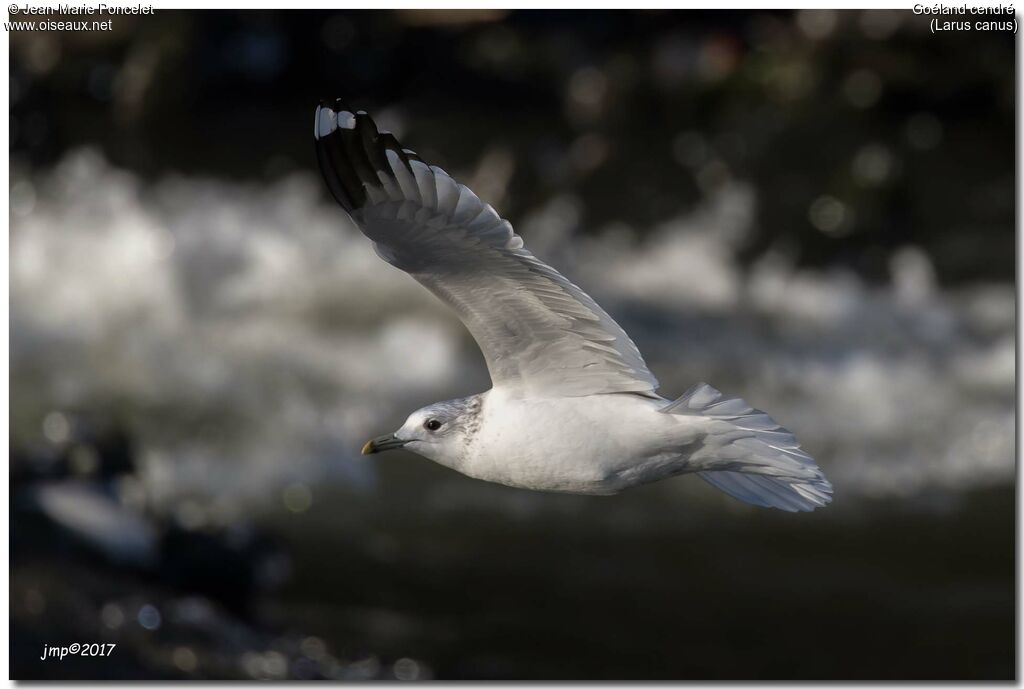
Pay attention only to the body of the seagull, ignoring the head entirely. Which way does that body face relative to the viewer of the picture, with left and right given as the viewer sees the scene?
facing to the left of the viewer
